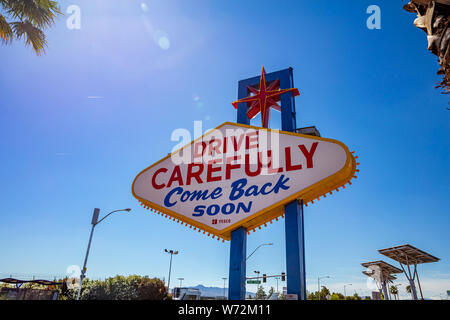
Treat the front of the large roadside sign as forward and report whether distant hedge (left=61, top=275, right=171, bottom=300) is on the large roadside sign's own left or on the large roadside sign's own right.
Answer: on the large roadside sign's own right

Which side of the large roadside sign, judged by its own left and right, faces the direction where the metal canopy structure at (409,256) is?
back

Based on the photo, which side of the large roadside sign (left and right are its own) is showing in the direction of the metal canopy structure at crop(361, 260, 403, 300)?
back

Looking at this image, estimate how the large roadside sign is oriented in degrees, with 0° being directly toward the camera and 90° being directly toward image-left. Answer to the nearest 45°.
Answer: approximately 45°

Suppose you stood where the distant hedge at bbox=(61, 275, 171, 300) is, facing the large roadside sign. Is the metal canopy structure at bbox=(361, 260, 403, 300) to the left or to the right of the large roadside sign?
left
